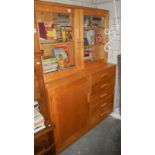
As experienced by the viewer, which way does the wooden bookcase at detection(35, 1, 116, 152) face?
facing the viewer and to the right of the viewer
